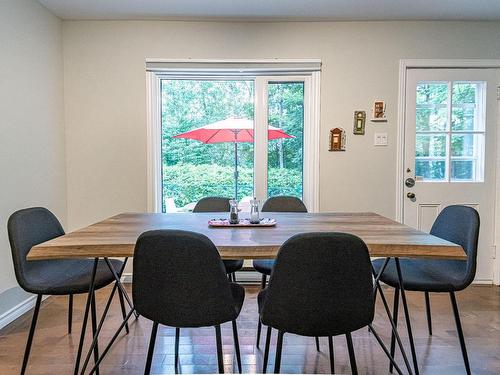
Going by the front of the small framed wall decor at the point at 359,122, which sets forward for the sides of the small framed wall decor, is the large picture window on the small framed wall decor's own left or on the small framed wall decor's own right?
on the small framed wall decor's own right

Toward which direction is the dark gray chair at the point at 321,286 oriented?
away from the camera

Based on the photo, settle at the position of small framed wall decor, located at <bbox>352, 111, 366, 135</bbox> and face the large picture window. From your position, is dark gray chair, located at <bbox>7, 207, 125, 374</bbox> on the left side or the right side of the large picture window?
left

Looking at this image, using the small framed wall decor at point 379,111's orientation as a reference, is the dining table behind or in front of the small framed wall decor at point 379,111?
in front

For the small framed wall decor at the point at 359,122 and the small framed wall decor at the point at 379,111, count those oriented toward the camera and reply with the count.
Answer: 2

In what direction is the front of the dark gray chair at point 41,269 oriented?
to the viewer's right

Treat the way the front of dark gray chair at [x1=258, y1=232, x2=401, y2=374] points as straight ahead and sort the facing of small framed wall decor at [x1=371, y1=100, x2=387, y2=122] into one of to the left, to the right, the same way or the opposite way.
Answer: the opposite way

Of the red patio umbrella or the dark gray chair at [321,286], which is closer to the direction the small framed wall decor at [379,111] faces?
the dark gray chair

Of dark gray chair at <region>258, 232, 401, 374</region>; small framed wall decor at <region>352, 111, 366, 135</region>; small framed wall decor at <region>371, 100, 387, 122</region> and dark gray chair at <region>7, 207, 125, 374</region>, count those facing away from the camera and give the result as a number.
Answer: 1

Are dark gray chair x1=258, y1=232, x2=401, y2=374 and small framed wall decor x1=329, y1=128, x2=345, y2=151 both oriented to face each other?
yes
